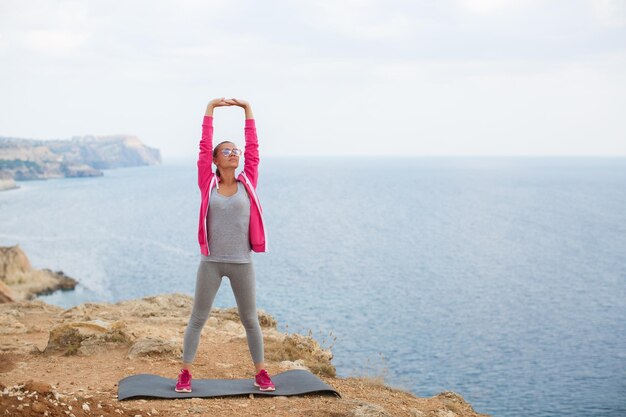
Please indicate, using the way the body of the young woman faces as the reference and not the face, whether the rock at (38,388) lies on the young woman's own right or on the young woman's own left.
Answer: on the young woman's own right

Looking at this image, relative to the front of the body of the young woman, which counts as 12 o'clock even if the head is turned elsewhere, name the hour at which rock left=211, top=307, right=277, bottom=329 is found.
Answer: The rock is roughly at 6 o'clock from the young woman.

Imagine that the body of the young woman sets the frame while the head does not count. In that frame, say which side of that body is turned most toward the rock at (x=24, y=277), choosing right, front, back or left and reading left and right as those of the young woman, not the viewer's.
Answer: back

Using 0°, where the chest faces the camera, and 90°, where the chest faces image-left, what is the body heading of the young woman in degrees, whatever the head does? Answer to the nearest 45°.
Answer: approximately 0°

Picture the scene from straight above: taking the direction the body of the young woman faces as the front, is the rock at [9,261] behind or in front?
behind

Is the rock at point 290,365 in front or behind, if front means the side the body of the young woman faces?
behind
